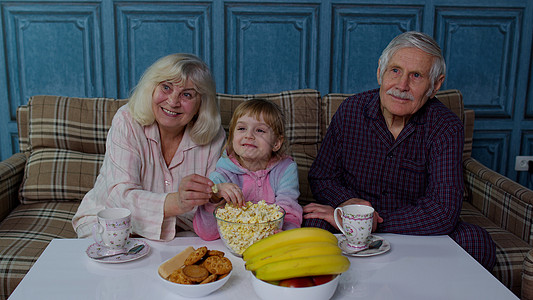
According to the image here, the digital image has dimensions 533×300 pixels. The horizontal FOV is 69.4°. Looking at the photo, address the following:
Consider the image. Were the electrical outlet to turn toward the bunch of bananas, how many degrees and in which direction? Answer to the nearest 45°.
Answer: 0° — it already faces it

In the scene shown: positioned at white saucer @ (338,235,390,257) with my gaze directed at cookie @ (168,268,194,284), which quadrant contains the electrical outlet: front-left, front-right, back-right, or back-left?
back-right

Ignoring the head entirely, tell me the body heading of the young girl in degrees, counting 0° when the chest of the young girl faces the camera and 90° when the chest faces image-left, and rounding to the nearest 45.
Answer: approximately 0°

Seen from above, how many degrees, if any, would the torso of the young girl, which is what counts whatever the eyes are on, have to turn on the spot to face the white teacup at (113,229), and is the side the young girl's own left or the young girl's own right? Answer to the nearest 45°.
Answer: approximately 45° to the young girl's own right

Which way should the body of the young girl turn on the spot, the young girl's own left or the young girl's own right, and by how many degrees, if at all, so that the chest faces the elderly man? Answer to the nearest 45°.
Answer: approximately 90° to the young girl's own left

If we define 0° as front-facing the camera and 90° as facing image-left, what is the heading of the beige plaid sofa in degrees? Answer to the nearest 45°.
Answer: approximately 0°
